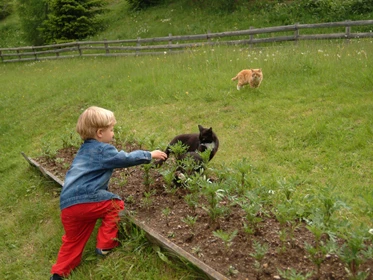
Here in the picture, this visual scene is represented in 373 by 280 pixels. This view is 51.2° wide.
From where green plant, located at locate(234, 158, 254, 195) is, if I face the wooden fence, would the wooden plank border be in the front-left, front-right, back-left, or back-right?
back-left

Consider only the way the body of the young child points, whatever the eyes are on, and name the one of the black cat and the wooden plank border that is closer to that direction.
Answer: the black cat

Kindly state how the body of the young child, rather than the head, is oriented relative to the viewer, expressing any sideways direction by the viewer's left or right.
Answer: facing away from the viewer and to the right of the viewer

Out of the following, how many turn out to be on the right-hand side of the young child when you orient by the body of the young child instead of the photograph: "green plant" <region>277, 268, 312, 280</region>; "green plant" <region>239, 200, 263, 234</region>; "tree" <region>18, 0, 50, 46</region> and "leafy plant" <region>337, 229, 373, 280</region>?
3

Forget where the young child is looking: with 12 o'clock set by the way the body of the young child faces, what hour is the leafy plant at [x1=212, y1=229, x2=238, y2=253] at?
The leafy plant is roughly at 1 o'clock from the young child.

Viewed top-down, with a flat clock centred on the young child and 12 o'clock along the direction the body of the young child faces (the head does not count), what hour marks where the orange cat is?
The orange cat is roughly at 12 o'clock from the young child.

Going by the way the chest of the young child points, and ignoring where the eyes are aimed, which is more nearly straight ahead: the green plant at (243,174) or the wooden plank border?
the green plant

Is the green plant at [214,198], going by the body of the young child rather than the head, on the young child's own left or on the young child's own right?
on the young child's own right

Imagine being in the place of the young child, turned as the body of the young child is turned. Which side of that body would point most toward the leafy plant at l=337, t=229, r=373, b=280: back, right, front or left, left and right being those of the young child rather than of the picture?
right

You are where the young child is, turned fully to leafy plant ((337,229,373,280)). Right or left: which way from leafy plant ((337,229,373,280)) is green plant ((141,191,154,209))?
left

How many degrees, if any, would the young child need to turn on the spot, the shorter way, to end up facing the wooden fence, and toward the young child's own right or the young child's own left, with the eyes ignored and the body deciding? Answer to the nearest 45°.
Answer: approximately 45° to the young child's own left

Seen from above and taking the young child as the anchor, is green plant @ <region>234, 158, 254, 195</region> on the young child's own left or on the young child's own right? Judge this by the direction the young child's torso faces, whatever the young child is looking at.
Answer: on the young child's own right

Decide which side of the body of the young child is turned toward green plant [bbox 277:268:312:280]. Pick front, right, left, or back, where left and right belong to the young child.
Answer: right
